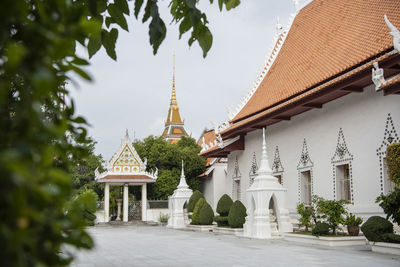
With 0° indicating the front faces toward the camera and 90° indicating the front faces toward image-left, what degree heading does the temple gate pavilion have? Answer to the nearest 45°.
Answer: approximately 0°

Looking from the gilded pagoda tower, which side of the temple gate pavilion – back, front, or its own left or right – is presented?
back

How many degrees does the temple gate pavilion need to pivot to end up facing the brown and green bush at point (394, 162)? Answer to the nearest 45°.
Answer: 0° — it already faces it

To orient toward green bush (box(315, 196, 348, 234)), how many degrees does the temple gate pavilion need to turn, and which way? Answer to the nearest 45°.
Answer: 0° — it already faces it

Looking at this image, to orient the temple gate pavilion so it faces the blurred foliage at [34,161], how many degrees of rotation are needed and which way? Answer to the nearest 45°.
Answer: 0° — it already faces it
